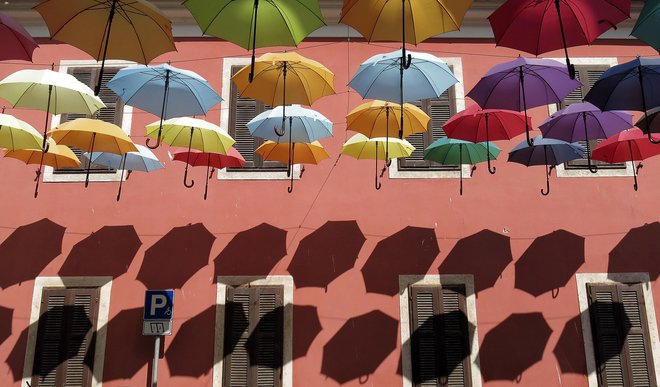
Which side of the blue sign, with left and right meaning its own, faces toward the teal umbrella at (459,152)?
left

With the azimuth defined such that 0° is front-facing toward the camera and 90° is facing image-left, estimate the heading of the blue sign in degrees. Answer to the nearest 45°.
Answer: approximately 0°

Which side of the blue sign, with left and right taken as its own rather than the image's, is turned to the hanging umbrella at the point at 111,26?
front

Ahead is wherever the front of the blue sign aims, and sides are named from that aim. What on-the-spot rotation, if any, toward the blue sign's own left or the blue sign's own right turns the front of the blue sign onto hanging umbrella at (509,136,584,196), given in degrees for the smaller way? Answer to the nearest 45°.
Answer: approximately 90° to the blue sign's own left

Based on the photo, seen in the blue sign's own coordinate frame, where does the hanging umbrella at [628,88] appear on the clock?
The hanging umbrella is roughly at 10 o'clock from the blue sign.

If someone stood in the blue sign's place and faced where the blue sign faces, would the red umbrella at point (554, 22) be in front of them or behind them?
in front

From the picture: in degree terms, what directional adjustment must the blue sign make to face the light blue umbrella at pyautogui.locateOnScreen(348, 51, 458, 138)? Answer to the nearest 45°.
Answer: approximately 45° to its left
